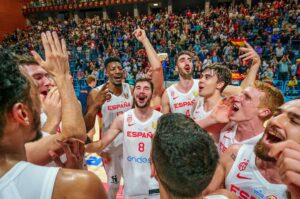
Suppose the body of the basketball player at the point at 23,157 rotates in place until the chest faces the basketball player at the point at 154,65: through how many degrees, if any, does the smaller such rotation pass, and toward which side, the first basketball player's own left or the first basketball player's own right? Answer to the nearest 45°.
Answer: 0° — they already face them

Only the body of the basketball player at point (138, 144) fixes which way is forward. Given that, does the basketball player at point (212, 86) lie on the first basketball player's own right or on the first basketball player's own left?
on the first basketball player's own left

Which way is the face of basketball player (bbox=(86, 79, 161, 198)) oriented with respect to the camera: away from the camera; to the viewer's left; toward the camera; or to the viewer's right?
toward the camera

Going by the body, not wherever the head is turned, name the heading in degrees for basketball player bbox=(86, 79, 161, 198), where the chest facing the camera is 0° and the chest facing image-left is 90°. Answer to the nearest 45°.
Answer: approximately 0°

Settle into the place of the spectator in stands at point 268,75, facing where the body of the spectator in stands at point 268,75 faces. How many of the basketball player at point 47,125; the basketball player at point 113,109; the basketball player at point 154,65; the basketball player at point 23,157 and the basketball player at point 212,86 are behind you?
0

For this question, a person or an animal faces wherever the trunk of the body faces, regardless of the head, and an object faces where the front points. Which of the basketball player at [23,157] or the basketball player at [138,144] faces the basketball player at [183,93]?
the basketball player at [23,157]

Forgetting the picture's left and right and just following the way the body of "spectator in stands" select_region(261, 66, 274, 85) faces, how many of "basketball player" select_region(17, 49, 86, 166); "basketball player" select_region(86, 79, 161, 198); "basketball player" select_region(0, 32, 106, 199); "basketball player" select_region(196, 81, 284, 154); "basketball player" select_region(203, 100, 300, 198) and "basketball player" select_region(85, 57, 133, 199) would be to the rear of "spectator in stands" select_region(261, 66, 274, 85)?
0

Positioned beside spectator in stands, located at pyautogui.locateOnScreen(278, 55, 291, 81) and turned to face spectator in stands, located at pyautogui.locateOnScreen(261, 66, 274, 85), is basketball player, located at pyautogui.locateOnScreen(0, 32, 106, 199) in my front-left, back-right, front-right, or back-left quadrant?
front-left

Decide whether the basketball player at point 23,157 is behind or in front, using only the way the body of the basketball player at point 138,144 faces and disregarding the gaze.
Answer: in front

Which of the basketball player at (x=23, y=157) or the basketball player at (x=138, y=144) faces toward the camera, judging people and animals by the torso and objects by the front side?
the basketball player at (x=138, y=144)

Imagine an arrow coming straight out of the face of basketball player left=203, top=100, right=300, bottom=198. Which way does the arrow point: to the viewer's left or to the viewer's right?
to the viewer's left

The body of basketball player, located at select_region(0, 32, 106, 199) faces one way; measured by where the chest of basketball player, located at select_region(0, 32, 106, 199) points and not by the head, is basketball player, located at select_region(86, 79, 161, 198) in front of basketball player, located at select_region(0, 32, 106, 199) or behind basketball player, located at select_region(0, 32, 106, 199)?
in front

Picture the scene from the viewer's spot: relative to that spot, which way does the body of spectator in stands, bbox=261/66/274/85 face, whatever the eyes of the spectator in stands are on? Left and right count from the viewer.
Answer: facing the viewer and to the left of the viewer

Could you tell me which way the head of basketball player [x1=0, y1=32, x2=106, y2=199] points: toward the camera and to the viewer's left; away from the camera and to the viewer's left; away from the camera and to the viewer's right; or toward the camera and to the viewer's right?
away from the camera and to the viewer's right

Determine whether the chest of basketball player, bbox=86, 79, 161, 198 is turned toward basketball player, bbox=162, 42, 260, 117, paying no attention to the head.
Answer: no

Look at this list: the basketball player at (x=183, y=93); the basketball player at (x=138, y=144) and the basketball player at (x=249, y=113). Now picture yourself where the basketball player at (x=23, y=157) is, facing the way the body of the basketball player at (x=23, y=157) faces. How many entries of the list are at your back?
0

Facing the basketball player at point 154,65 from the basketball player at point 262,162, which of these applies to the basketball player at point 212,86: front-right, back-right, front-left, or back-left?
front-right

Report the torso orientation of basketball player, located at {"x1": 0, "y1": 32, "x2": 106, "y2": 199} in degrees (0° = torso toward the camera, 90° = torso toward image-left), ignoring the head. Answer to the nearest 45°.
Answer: approximately 225°

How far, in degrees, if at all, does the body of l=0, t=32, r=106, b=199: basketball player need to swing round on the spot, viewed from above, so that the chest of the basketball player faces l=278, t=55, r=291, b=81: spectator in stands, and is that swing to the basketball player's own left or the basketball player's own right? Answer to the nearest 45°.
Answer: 0° — they already face them

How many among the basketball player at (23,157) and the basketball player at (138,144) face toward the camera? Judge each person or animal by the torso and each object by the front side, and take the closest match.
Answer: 1
